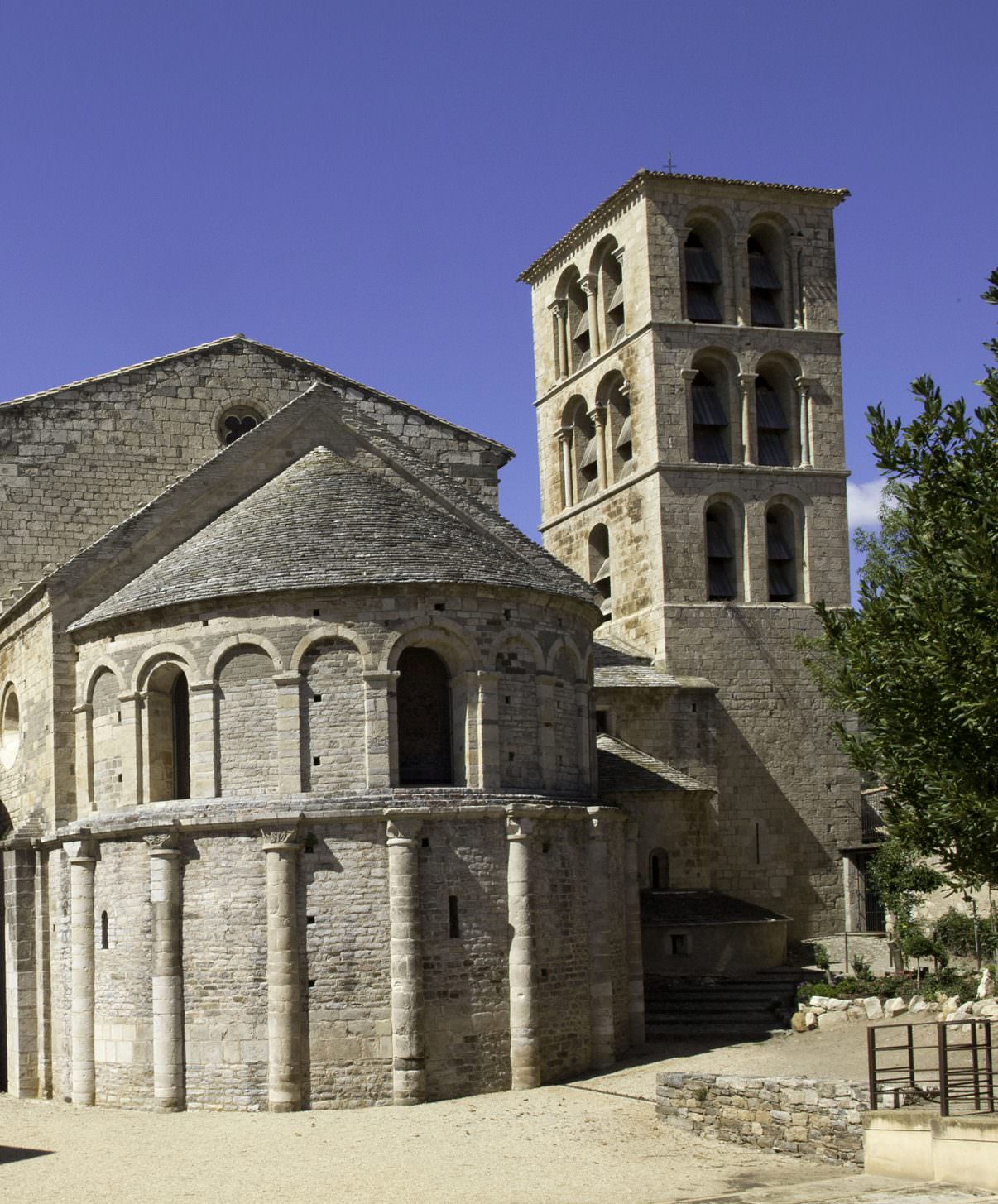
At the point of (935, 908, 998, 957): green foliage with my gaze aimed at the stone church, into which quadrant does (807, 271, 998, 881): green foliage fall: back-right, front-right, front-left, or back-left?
front-left

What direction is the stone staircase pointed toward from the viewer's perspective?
toward the camera

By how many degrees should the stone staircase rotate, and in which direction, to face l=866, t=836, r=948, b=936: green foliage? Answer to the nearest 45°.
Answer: approximately 135° to its left

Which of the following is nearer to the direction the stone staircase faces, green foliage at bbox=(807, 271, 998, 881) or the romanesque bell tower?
the green foliage

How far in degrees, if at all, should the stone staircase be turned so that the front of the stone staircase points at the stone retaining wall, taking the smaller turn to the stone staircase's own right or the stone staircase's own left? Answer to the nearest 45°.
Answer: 0° — it already faces it

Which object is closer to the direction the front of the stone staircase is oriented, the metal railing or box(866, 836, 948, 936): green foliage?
the metal railing

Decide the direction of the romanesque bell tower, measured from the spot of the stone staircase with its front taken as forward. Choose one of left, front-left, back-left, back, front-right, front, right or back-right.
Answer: back
